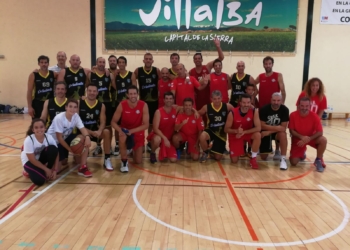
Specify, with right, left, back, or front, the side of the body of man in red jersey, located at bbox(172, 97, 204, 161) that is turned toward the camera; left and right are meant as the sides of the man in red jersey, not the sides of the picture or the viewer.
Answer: front

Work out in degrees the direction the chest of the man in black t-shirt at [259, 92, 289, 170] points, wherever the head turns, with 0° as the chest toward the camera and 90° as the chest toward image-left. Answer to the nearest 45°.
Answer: approximately 0°

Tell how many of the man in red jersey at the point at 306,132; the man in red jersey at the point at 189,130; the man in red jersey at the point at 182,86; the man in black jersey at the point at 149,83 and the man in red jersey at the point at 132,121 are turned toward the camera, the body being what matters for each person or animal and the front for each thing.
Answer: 5

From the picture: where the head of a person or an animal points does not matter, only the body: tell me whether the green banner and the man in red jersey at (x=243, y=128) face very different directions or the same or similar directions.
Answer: same or similar directions

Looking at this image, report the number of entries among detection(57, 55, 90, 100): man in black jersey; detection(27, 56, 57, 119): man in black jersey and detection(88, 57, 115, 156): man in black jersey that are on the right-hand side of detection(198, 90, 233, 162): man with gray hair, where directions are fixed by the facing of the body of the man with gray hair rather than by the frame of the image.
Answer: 3

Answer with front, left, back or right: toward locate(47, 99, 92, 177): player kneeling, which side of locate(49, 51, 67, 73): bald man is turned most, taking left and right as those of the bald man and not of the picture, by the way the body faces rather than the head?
front

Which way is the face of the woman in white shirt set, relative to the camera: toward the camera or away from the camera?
toward the camera

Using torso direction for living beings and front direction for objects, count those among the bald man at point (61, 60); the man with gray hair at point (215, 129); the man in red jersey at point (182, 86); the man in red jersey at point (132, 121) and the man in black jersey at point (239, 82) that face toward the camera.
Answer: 5

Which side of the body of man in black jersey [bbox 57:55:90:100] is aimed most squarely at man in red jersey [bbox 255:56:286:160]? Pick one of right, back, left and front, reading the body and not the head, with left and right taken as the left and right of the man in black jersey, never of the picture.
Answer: left

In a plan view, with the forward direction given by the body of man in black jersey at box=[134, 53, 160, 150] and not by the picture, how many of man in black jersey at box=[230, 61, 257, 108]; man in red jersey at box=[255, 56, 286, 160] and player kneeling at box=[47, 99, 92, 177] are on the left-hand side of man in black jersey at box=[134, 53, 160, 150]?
2

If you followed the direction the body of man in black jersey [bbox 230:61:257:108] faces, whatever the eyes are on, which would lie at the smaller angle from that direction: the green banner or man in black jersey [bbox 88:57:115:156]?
the man in black jersey

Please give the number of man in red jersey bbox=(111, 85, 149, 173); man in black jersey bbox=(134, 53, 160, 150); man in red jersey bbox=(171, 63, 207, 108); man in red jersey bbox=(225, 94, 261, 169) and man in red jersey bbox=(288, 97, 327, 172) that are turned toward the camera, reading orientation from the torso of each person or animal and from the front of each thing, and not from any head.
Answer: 5

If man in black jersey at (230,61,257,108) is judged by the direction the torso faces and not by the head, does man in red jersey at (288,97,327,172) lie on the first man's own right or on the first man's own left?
on the first man's own left

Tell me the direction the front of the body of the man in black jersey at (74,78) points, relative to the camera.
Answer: toward the camera

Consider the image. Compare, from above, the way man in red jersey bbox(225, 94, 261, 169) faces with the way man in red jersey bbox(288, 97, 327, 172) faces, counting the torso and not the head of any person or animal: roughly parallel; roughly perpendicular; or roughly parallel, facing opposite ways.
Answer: roughly parallel

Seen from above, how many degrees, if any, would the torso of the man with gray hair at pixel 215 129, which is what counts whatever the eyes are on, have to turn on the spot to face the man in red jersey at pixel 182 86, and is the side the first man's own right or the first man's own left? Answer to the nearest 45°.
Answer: approximately 135° to the first man's own right
